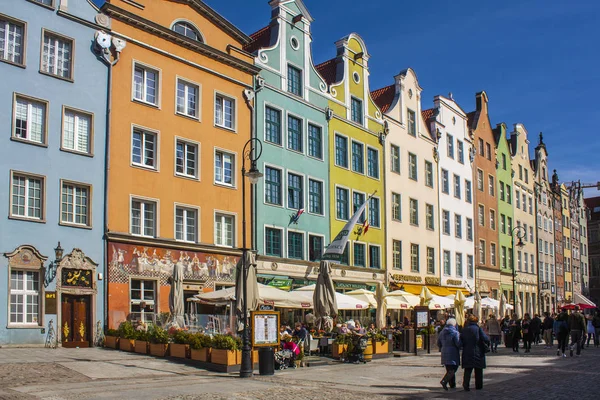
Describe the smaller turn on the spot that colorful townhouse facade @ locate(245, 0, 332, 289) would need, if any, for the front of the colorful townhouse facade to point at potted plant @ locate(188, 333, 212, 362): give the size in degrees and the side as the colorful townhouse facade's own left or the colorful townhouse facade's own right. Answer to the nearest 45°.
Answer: approximately 45° to the colorful townhouse facade's own right

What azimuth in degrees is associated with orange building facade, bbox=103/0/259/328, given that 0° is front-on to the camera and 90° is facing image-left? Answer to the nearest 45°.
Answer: approximately 315°

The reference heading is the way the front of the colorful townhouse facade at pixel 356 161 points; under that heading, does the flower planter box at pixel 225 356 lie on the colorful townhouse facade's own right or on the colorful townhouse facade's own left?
on the colorful townhouse facade's own right

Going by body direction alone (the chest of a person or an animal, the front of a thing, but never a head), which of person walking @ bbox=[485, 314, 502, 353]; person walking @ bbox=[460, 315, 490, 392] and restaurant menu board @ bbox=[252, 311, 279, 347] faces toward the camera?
the restaurant menu board

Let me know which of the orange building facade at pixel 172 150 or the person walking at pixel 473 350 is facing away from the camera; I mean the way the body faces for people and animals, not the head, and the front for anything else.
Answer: the person walking

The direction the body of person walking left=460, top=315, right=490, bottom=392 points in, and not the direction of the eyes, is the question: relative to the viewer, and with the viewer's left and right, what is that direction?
facing away from the viewer

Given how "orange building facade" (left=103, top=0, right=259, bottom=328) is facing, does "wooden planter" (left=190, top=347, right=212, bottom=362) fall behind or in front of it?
in front

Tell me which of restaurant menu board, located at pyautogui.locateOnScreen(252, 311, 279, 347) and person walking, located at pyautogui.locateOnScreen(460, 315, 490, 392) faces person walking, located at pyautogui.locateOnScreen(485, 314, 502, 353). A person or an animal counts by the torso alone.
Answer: person walking, located at pyautogui.locateOnScreen(460, 315, 490, 392)

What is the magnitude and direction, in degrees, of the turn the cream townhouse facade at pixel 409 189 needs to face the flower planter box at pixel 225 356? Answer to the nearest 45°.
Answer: approximately 45° to its right

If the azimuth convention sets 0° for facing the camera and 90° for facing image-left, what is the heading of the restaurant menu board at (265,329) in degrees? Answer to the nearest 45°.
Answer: approximately 0°
